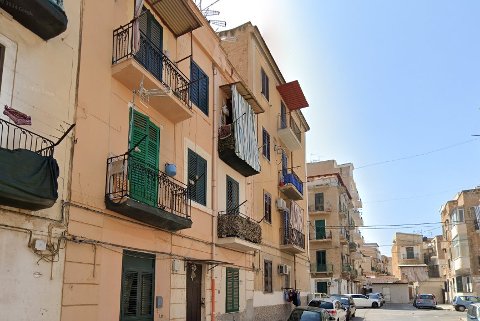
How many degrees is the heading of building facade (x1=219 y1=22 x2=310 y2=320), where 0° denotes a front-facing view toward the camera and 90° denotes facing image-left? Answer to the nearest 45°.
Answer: approximately 315°

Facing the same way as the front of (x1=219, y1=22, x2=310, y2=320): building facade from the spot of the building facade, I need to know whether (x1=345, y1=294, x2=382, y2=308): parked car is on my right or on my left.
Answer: on my left
